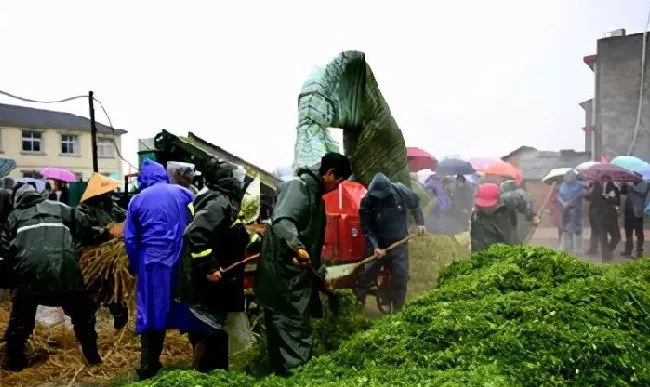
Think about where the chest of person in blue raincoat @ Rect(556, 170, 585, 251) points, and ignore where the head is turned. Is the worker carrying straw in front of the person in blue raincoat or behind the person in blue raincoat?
in front

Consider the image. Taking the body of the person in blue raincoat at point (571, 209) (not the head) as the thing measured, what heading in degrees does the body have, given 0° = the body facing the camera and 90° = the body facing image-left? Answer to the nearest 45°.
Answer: approximately 0°

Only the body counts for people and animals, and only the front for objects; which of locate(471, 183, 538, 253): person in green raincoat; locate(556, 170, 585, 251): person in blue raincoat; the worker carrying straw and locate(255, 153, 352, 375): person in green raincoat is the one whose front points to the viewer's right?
locate(255, 153, 352, 375): person in green raincoat

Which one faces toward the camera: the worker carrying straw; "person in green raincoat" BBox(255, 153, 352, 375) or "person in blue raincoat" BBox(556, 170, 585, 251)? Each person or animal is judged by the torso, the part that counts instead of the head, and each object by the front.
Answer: the person in blue raincoat

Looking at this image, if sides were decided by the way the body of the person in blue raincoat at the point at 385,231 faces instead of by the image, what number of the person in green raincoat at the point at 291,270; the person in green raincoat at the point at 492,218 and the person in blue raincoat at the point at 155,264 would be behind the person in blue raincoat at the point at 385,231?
1

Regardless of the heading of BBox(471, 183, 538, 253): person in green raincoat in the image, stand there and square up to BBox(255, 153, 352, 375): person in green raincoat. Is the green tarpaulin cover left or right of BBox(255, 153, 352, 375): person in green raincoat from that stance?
right

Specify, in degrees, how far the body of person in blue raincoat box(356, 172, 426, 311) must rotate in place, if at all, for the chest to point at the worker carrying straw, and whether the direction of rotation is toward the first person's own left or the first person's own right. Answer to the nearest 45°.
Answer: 0° — they already face them

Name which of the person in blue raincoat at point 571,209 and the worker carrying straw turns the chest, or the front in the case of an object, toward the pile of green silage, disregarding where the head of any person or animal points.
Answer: the person in blue raincoat

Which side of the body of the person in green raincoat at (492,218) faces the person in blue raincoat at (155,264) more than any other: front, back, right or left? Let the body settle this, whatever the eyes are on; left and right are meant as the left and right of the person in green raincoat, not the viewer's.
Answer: front
